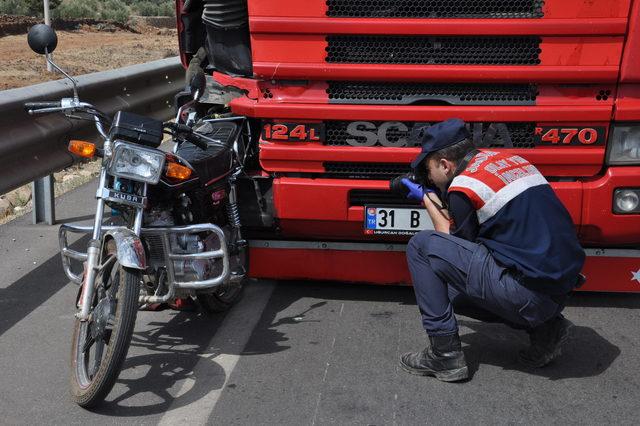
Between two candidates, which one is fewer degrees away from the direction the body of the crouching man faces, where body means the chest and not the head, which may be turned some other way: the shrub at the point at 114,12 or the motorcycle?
the motorcycle

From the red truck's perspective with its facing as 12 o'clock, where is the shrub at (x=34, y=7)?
The shrub is roughly at 5 o'clock from the red truck.

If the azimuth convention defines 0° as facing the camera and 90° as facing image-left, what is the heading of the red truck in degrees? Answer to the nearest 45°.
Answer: approximately 0°

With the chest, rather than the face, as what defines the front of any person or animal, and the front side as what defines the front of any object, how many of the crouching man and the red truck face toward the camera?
1

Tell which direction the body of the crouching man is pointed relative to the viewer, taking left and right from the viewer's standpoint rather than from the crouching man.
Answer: facing to the left of the viewer

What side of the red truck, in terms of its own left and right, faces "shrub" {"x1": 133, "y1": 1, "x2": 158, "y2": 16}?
back

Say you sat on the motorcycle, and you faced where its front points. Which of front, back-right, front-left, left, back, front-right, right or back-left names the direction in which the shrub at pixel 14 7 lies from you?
back-right

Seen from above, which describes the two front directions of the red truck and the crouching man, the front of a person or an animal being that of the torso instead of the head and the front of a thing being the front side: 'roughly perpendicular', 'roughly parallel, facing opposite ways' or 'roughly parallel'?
roughly perpendicular

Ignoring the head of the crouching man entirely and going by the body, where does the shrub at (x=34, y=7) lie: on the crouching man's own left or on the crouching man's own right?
on the crouching man's own right

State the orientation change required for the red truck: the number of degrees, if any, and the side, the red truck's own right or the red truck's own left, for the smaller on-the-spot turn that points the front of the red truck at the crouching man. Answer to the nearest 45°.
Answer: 0° — it already faces them

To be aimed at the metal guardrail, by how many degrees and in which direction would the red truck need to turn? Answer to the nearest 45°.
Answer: approximately 90° to its right

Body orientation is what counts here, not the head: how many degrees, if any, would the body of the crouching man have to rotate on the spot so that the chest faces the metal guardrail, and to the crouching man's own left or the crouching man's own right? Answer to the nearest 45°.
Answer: approximately 45° to the crouching man's own right
